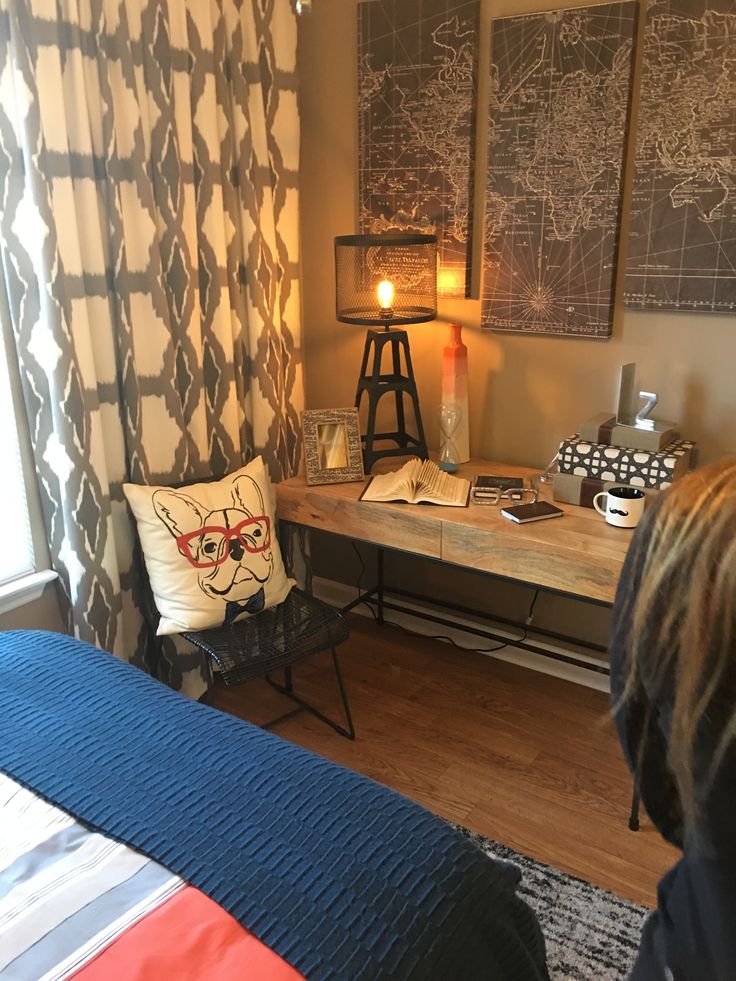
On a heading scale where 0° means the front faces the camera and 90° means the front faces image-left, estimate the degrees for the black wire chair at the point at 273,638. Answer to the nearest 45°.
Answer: approximately 315°

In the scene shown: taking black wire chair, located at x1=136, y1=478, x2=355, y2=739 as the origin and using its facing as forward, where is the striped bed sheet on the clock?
The striped bed sheet is roughly at 2 o'clock from the black wire chair.

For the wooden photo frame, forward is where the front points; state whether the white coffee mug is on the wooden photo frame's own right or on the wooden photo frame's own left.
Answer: on the wooden photo frame's own left

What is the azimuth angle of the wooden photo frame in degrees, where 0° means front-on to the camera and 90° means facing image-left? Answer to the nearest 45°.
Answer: approximately 0°

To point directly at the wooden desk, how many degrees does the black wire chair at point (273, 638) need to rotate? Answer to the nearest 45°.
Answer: approximately 45° to its left

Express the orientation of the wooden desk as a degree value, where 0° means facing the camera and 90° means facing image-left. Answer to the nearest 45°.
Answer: approximately 45°
